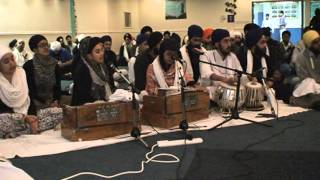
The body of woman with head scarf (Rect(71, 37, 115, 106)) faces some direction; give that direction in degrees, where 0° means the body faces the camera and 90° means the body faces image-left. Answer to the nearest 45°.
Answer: approximately 315°

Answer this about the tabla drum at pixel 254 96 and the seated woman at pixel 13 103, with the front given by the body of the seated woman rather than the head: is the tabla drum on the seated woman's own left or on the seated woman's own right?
on the seated woman's own left

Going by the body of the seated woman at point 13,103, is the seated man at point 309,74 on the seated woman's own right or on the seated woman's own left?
on the seated woman's own left

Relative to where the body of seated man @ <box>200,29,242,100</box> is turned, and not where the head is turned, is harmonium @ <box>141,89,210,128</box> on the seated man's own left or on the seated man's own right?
on the seated man's own right

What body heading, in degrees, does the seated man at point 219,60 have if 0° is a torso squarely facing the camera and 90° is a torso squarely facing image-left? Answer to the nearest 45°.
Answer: approximately 315°
